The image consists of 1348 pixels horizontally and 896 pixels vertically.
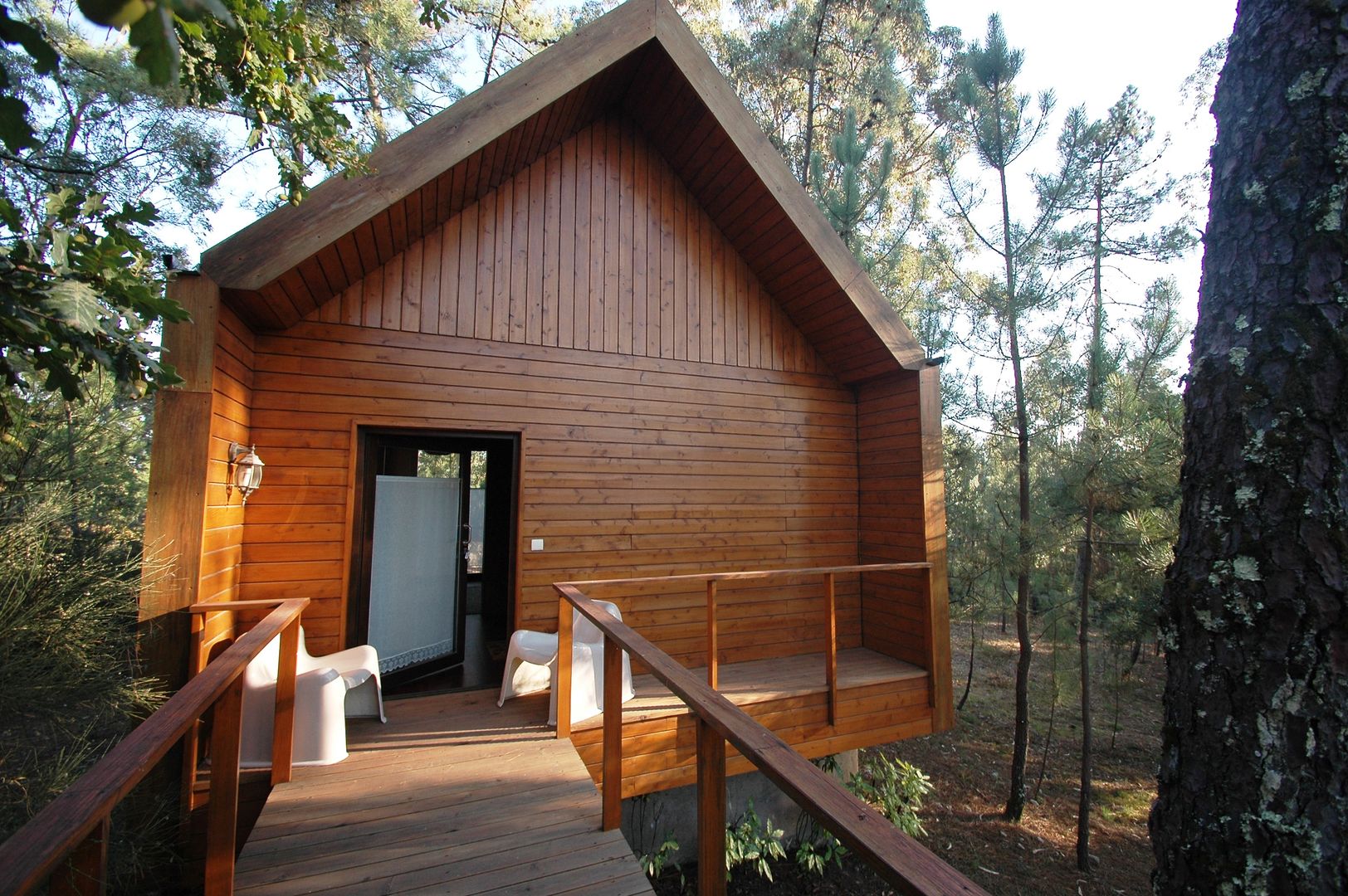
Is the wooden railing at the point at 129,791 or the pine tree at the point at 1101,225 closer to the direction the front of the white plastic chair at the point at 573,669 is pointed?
the wooden railing

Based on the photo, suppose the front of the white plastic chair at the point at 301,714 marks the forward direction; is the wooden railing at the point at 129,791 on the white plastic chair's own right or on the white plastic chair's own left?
on the white plastic chair's own right

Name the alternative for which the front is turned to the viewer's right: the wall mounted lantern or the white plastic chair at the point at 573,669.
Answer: the wall mounted lantern

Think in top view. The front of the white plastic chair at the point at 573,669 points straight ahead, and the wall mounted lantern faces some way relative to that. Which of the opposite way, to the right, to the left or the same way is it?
the opposite way

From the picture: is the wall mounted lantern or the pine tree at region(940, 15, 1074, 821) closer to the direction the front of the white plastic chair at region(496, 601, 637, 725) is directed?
the wall mounted lantern

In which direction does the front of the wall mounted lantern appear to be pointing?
to the viewer's right
